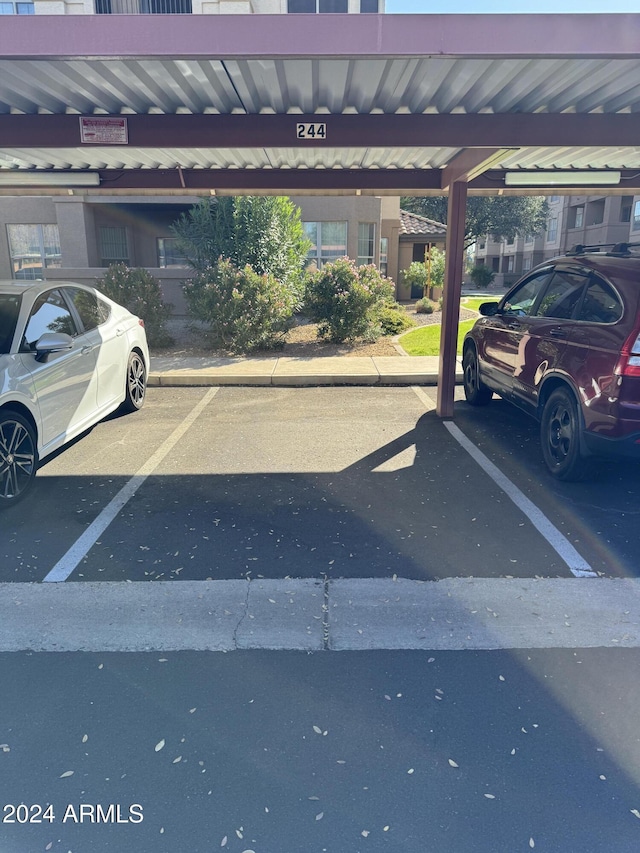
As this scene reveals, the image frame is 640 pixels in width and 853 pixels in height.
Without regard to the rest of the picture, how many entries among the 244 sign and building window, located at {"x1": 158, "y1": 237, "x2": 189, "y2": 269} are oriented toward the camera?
2

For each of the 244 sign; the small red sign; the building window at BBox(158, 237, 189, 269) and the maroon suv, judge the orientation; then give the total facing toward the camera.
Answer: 3

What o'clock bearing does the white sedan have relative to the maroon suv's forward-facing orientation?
The white sedan is roughly at 10 o'clock from the maroon suv.

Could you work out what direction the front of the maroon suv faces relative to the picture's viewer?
facing away from the viewer and to the left of the viewer

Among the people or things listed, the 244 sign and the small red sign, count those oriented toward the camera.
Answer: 2

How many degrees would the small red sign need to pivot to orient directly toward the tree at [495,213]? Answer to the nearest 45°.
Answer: approximately 135° to its left

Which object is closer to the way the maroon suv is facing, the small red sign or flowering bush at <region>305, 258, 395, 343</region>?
the flowering bush

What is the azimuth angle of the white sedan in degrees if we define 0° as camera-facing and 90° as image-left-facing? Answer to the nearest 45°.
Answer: approximately 45°

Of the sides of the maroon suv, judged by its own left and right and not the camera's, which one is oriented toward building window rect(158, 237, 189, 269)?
front

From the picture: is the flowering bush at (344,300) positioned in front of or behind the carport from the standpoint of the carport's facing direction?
behind

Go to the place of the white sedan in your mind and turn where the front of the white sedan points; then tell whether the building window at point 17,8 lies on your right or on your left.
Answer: on your right

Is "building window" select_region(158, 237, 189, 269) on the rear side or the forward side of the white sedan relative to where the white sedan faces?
on the rear side
